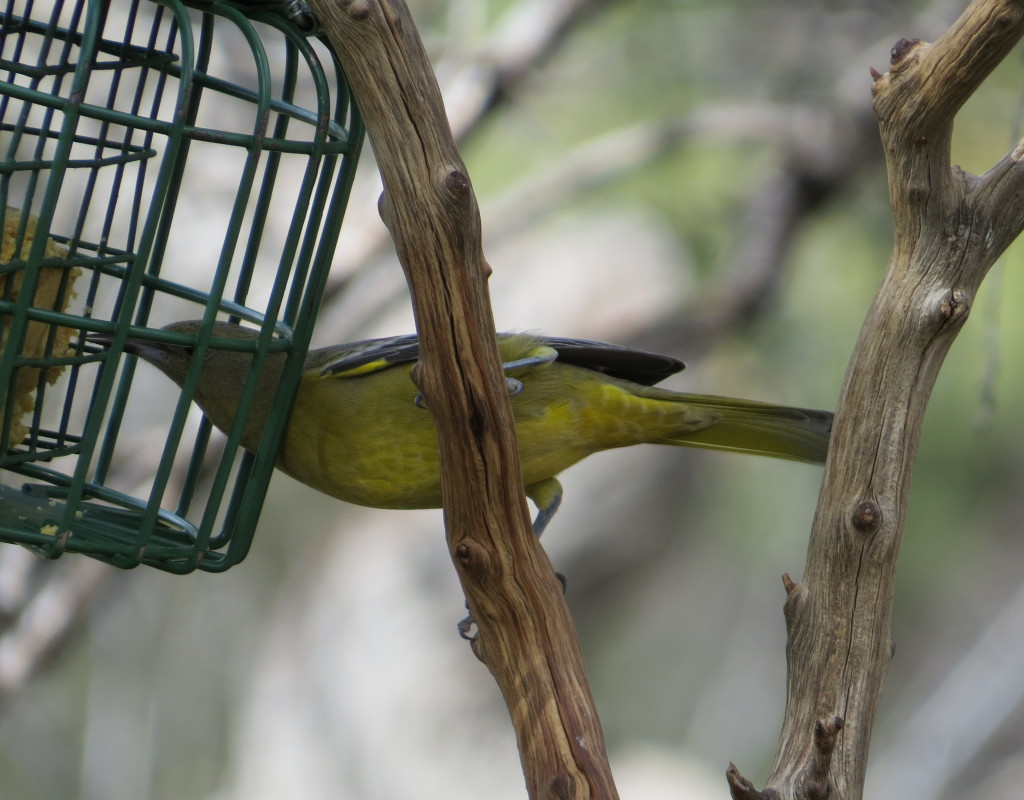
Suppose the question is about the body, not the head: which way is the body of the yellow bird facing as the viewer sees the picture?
to the viewer's left

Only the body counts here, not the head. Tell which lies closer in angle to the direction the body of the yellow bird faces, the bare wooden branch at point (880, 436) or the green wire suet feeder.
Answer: the green wire suet feeder

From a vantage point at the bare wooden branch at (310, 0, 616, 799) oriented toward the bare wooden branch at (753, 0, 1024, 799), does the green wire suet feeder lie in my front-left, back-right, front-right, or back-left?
back-left

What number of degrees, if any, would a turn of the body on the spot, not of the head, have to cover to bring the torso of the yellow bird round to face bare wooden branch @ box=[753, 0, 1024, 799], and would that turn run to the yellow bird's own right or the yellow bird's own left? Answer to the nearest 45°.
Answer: approximately 135° to the yellow bird's own left

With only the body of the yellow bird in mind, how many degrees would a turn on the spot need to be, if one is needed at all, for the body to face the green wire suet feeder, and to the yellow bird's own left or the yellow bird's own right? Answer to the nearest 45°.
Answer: approximately 45° to the yellow bird's own left
